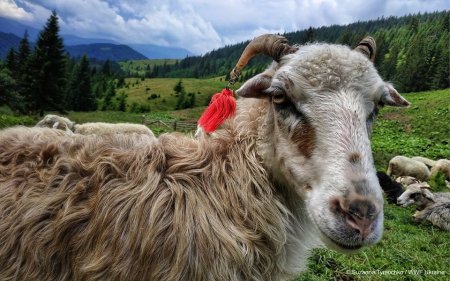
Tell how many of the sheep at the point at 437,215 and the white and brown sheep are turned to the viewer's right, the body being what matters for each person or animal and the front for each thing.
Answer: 1

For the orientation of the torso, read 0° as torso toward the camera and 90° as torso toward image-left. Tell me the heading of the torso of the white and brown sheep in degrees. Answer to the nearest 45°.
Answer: approximately 270°

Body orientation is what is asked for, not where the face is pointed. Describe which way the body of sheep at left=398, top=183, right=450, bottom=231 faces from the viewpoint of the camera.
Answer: to the viewer's left

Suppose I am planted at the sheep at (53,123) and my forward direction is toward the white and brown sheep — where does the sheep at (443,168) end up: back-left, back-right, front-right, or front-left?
front-left

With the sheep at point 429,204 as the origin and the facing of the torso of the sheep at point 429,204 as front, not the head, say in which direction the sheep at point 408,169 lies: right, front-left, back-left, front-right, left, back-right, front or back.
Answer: right

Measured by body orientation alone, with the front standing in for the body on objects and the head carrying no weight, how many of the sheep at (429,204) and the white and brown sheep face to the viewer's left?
1

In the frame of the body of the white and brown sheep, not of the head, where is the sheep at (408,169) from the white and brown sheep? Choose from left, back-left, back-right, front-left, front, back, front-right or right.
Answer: front-left
